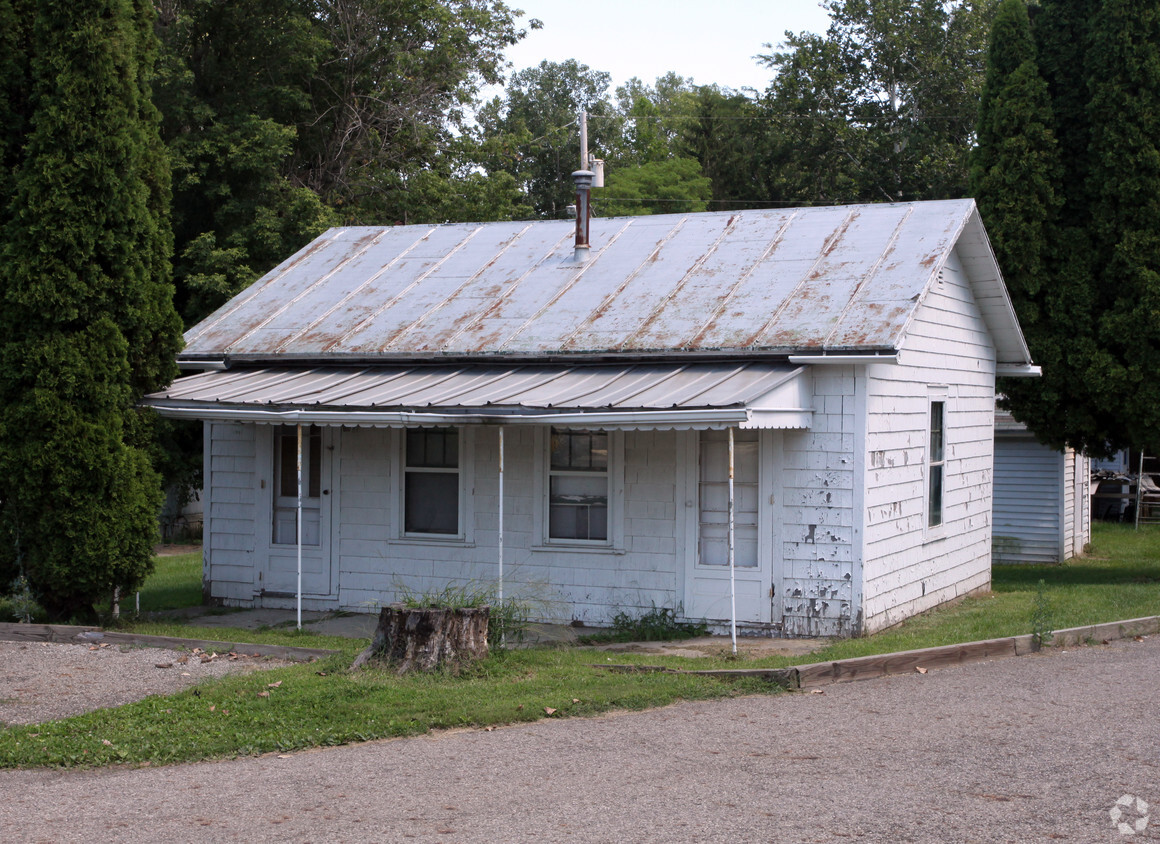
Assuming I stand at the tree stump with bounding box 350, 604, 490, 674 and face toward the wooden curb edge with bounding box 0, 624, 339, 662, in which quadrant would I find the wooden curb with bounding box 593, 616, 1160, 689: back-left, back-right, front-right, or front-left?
back-right

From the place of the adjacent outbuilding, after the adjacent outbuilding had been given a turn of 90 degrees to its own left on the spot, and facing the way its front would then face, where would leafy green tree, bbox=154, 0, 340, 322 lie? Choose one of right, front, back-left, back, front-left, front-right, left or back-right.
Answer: left

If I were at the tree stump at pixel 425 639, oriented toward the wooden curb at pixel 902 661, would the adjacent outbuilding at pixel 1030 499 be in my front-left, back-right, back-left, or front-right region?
front-left

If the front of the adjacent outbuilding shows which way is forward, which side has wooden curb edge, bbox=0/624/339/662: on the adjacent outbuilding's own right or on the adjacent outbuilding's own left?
on the adjacent outbuilding's own right

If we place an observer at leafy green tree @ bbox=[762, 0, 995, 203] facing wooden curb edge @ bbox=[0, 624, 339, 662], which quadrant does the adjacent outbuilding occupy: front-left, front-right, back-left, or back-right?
front-left

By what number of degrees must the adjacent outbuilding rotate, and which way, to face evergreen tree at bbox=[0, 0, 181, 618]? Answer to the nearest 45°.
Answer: approximately 135° to its right

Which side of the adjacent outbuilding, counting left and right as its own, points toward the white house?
right

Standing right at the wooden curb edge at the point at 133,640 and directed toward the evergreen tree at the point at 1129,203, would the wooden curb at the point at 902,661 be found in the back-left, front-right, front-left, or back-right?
front-right

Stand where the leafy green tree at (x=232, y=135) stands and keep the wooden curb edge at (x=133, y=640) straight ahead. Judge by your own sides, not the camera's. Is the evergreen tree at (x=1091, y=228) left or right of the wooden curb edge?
left

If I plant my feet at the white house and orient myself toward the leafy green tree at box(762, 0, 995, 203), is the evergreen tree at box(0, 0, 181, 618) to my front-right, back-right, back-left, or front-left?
back-left
